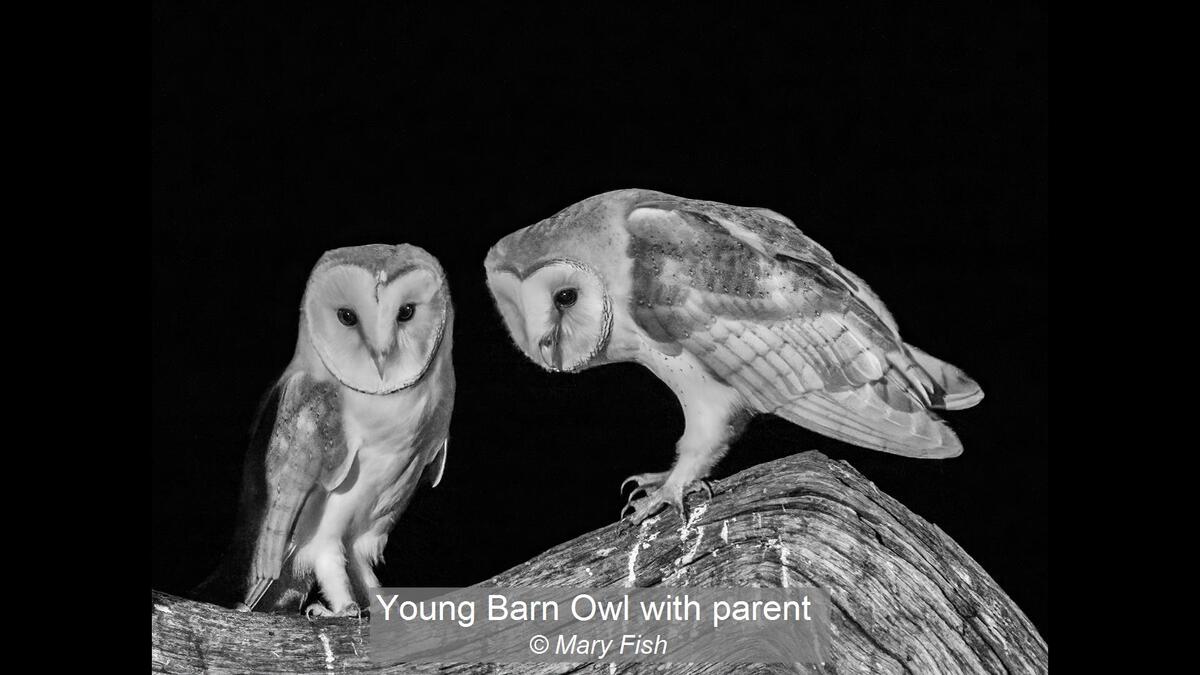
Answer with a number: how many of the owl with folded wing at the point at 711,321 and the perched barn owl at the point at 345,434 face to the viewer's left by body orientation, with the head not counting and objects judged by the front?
1

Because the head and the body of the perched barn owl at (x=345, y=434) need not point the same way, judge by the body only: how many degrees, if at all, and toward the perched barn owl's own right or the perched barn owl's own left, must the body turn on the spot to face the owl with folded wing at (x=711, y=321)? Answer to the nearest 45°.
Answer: approximately 45° to the perched barn owl's own left

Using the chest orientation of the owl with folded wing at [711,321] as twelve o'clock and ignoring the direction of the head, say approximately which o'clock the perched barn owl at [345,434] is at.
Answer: The perched barn owl is roughly at 12 o'clock from the owl with folded wing.

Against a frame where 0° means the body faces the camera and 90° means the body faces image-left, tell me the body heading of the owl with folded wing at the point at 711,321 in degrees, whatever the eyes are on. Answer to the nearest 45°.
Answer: approximately 90°
